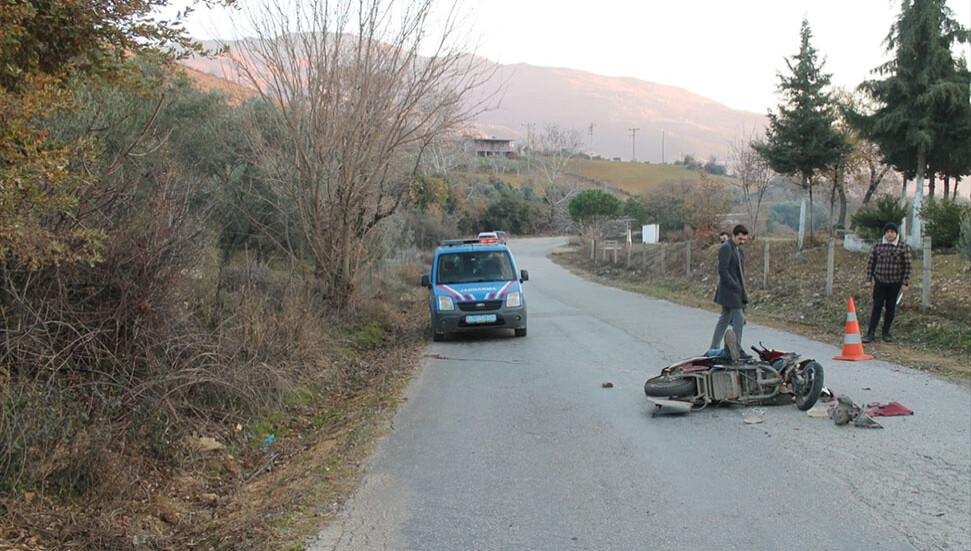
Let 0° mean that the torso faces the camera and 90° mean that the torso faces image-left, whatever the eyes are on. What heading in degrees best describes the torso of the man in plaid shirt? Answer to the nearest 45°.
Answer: approximately 0°

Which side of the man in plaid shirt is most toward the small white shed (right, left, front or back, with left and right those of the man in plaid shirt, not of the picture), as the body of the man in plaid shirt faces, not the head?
back

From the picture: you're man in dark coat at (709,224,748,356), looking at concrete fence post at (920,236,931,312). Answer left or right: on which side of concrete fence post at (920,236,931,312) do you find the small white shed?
left

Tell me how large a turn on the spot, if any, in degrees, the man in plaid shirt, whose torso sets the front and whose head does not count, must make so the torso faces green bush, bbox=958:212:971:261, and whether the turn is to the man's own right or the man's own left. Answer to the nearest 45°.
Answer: approximately 180°

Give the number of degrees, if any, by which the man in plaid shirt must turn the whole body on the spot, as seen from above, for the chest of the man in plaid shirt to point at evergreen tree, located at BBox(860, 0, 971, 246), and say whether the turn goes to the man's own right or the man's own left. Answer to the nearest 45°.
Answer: approximately 180°

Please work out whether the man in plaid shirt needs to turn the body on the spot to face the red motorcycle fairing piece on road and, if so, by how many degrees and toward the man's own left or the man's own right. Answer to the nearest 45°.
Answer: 0° — they already face it

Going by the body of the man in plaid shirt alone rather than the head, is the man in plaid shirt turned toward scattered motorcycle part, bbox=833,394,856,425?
yes

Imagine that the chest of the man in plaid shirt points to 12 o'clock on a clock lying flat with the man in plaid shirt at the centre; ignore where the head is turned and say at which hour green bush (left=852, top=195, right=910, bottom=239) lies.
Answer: The green bush is roughly at 6 o'clock from the man in plaid shirt.

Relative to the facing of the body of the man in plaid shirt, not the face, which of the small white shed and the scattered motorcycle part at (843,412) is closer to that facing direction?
the scattered motorcycle part

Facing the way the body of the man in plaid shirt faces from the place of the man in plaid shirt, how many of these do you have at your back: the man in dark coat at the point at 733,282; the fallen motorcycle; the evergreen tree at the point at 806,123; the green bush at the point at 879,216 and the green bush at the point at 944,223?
3

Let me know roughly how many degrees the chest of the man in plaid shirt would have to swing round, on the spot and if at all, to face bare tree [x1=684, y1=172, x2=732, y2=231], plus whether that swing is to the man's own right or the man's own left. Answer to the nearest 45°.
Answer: approximately 180°

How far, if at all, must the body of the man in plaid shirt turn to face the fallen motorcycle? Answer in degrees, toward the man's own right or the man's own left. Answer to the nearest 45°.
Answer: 0° — they already face it
